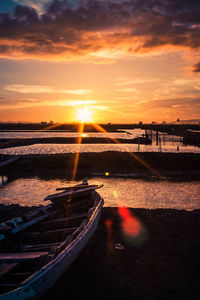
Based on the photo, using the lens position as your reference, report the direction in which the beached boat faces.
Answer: facing away from the viewer and to the right of the viewer
